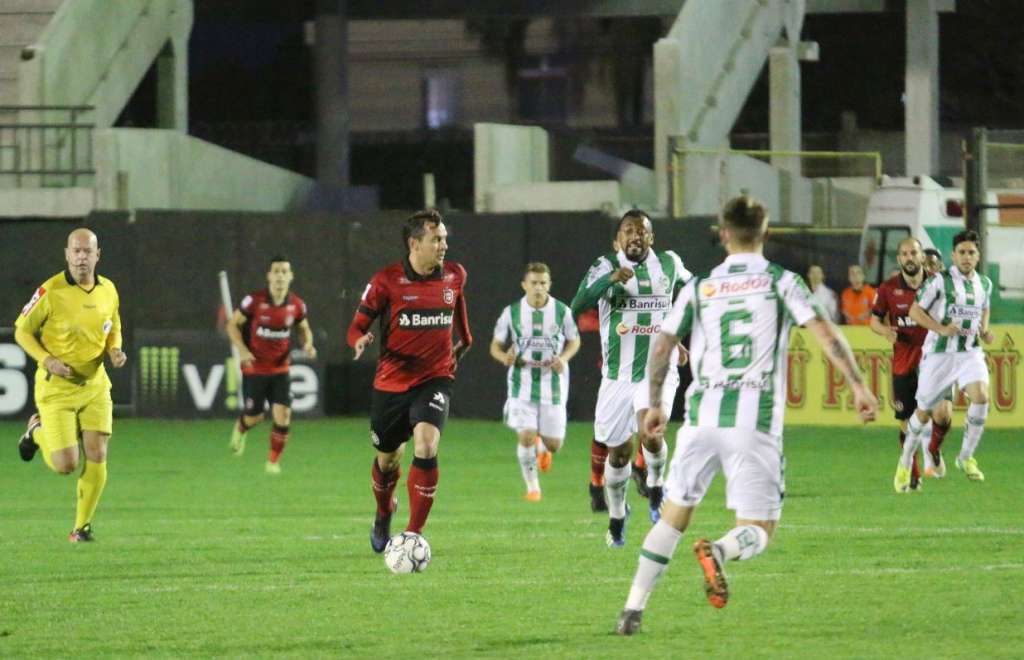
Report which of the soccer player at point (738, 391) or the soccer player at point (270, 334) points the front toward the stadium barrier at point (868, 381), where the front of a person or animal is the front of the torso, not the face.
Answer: the soccer player at point (738, 391)

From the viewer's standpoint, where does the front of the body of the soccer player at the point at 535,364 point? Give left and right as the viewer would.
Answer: facing the viewer

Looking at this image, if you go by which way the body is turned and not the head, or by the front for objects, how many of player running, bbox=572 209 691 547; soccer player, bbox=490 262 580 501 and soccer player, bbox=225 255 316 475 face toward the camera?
3

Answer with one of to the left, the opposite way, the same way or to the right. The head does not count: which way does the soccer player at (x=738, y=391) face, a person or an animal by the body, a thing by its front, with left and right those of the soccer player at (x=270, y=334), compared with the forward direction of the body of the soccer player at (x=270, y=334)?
the opposite way

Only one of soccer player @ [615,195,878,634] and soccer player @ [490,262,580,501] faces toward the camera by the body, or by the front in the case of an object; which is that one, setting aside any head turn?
soccer player @ [490,262,580,501]

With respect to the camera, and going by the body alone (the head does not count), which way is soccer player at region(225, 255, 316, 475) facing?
toward the camera

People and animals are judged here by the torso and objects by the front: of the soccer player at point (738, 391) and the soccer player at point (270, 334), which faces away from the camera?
the soccer player at point (738, 391)

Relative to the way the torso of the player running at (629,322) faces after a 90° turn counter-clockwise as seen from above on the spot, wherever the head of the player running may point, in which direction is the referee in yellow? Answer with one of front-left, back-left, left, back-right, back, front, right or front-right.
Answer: back

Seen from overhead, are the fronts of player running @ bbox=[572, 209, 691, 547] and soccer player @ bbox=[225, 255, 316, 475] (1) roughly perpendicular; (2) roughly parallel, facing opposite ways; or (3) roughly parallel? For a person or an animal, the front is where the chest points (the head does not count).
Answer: roughly parallel

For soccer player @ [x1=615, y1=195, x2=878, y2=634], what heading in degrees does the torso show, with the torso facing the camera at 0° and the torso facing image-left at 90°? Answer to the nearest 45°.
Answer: approximately 180°

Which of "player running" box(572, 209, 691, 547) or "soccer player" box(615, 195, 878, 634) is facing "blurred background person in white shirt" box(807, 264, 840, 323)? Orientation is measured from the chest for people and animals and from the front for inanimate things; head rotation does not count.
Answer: the soccer player

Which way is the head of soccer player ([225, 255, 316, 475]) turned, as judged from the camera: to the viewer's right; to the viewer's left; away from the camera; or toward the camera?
toward the camera

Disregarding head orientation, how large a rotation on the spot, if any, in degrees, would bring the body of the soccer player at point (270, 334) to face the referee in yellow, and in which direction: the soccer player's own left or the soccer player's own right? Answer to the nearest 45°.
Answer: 0° — they already face them

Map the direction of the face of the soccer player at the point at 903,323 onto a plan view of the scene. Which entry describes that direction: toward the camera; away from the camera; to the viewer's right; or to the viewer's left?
toward the camera
